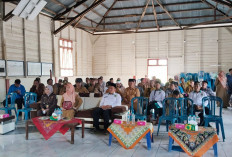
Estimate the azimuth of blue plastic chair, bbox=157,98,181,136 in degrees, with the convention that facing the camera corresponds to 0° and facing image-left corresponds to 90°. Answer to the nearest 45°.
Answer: approximately 45°

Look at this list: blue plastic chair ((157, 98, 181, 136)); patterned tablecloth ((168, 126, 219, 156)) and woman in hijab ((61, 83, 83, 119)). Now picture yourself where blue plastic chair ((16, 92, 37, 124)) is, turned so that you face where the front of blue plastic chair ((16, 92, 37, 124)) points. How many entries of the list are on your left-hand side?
3

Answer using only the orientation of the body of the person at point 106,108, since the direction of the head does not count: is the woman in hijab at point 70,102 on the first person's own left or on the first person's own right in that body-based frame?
on the first person's own right

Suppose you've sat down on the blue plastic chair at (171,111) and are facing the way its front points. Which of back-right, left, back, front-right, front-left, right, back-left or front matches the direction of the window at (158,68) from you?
back-right

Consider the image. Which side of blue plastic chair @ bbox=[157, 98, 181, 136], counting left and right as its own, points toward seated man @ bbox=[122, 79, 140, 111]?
right

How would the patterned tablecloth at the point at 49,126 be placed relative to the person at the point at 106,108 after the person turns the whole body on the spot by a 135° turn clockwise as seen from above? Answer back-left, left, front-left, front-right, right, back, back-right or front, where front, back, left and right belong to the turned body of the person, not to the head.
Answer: back-left

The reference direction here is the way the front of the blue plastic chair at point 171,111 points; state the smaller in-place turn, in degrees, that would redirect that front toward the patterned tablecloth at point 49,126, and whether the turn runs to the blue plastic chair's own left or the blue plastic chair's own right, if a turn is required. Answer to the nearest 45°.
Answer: approximately 45° to the blue plastic chair's own right

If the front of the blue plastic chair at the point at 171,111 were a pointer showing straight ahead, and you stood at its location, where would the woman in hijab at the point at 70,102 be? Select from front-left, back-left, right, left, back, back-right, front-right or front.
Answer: front-right

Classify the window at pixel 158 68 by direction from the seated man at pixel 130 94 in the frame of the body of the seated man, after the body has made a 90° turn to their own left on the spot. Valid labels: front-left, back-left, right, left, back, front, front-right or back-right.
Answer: left

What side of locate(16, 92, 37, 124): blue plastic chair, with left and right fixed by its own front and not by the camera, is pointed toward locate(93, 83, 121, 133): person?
left

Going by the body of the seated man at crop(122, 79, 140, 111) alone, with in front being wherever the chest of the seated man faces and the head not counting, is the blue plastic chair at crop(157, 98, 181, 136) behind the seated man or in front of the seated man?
in front

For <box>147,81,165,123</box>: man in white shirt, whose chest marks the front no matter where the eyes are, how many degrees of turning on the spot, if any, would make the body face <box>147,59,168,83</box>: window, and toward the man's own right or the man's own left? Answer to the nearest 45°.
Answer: approximately 135° to the man's own right

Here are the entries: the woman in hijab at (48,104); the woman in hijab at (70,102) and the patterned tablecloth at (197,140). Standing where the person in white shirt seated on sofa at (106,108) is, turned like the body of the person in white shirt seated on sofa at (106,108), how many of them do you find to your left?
1
